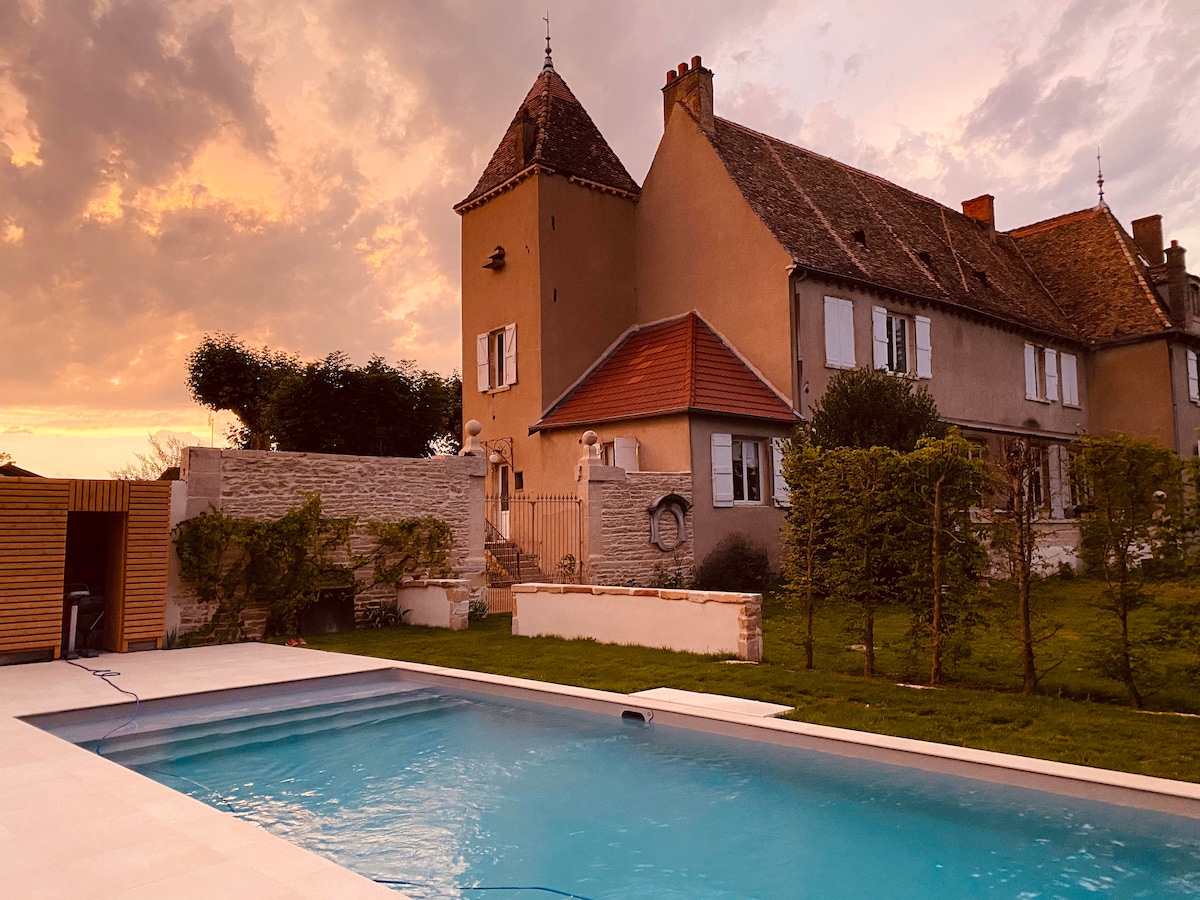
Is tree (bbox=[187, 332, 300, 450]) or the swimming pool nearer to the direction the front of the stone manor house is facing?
the swimming pool

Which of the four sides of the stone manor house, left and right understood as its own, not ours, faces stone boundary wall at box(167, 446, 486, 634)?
right

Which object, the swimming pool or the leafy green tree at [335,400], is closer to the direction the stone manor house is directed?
the swimming pool

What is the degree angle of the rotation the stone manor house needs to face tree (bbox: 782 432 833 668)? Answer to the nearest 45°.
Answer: approximately 45° to its right

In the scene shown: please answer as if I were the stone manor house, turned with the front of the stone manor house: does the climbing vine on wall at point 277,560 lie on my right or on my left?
on my right

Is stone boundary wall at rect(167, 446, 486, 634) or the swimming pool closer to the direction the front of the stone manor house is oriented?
the swimming pool

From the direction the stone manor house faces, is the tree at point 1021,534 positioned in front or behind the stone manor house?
in front

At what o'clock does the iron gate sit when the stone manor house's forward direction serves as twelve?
The iron gate is roughly at 3 o'clock from the stone manor house.

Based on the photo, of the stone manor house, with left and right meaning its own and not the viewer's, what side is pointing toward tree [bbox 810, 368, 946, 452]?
front

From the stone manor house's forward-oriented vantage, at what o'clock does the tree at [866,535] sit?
The tree is roughly at 1 o'clock from the stone manor house.
